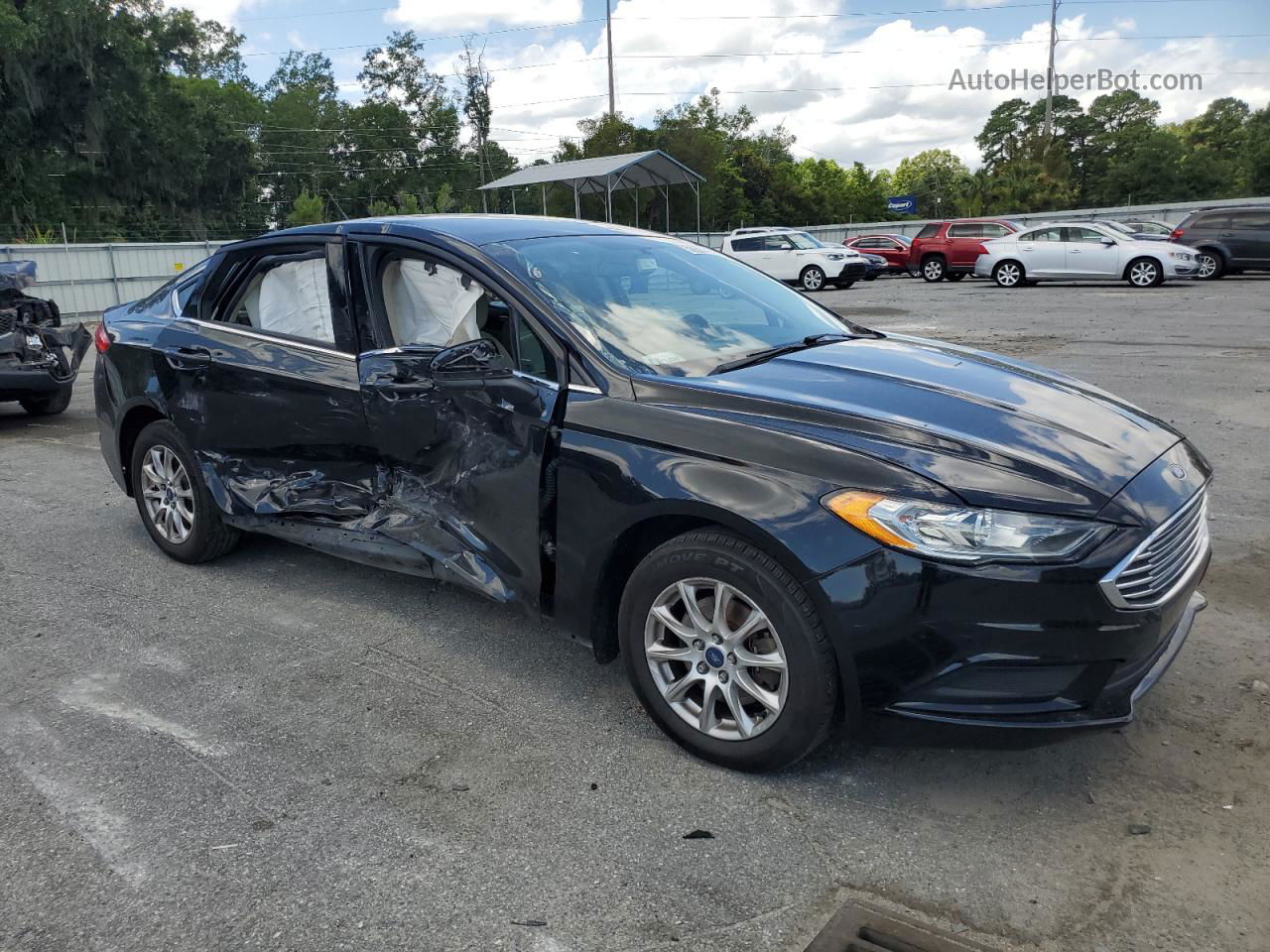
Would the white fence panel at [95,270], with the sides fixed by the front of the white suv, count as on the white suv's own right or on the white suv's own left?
on the white suv's own right

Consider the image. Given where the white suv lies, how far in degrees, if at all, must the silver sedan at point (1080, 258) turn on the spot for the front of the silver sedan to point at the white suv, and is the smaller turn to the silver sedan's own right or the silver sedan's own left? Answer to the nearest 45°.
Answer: approximately 180°

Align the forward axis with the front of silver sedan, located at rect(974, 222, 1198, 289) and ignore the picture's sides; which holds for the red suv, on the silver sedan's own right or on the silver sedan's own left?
on the silver sedan's own left

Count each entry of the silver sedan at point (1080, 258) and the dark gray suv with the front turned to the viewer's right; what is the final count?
2

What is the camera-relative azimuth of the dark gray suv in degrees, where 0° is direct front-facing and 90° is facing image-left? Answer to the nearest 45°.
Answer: approximately 270°

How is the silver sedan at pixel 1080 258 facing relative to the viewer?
to the viewer's right

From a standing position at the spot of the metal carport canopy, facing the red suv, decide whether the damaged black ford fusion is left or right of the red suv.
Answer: right

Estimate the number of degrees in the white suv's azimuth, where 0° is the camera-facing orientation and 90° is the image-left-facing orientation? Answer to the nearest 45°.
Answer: approximately 315°

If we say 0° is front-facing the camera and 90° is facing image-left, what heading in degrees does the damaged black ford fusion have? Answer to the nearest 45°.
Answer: approximately 315°

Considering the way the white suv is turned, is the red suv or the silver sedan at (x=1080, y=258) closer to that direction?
the silver sedan
